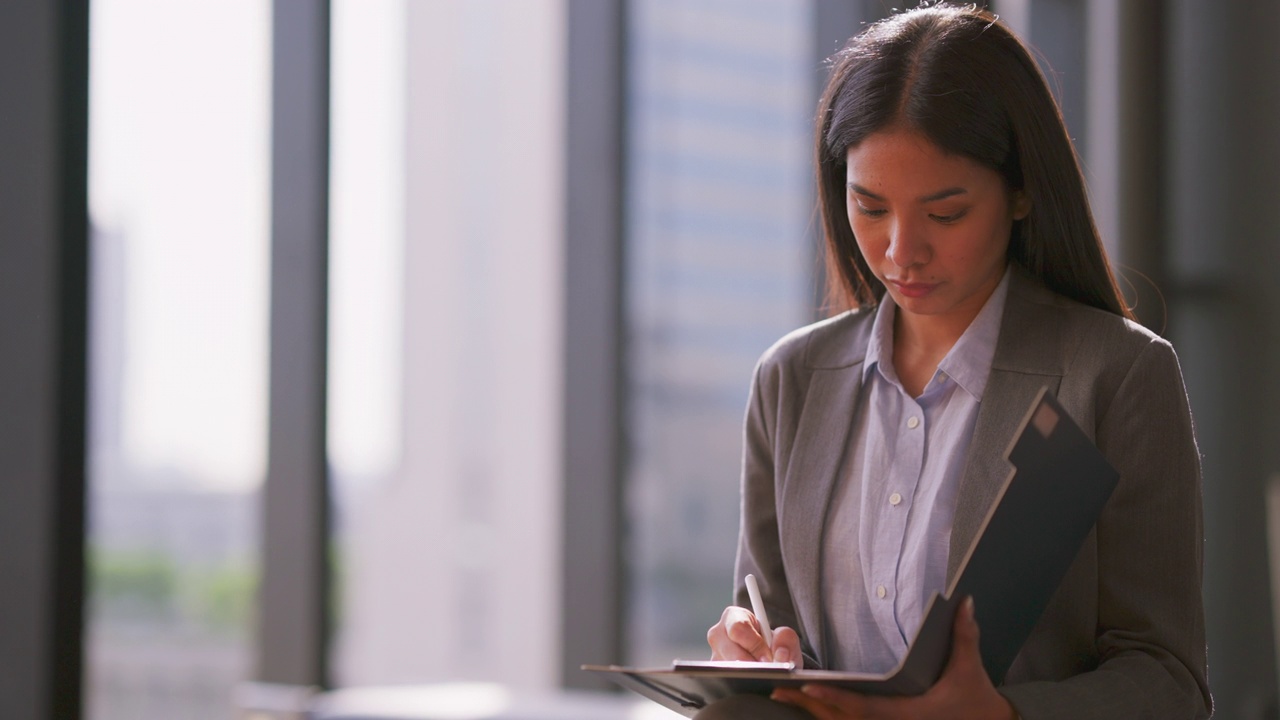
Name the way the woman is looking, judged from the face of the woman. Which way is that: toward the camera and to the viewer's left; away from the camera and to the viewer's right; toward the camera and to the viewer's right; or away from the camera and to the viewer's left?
toward the camera and to the viewer's left

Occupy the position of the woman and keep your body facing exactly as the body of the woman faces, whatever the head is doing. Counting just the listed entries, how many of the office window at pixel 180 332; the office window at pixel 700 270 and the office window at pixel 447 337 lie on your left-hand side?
0

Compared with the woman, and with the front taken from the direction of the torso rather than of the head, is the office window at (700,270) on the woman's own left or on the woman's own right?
on the woman's own right

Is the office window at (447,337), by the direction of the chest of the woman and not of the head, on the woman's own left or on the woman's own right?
on the woman's own right

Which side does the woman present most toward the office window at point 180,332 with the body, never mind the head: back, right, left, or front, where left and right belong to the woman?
right

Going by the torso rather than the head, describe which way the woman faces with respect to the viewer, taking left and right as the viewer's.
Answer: facing the viewer and to the left of the viewer
